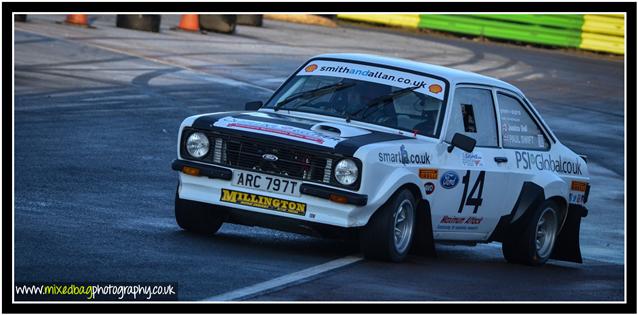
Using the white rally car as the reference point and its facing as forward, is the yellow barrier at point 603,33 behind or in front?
behind

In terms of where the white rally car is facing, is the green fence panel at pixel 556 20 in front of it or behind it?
behind

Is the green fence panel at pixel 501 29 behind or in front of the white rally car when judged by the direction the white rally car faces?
behind

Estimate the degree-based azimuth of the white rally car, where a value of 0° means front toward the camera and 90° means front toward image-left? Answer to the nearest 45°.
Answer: approximately 45°

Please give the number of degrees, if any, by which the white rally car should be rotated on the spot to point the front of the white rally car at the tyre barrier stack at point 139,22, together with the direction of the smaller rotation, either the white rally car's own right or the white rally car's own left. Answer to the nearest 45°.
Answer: approximately 135° to the white rally car's own right

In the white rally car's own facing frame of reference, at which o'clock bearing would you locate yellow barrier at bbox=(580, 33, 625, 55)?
The yellow barrier is roughly at 5 o'clock from the white rally car.

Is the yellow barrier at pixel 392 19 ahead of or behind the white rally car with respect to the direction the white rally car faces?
behind

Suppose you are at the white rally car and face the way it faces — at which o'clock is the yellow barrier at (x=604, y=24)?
The yellow barrier is roughly at 5 o'clock from the white rally car.
